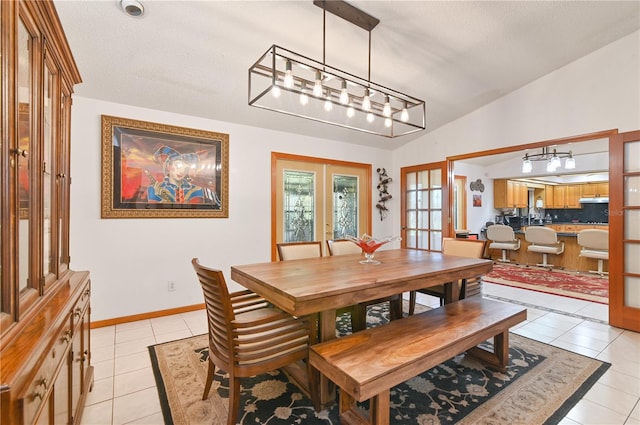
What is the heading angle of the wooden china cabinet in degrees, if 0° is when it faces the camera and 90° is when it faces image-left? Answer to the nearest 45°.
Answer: approximately 270°

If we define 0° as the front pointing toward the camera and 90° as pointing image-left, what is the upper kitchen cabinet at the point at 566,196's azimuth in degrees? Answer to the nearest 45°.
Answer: approximately 0°

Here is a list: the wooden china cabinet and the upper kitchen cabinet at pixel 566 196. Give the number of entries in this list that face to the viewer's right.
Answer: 1

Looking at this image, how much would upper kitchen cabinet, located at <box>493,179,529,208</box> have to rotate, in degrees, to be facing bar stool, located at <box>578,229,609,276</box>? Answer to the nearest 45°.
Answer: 0° — it already faces it

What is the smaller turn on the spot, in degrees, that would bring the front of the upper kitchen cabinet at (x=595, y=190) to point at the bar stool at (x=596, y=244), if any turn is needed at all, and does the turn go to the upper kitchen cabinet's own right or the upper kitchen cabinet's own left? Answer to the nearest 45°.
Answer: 0° — it already faces it

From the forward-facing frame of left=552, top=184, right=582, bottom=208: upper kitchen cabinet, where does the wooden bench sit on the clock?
The wooden bench is roughly at 12 o'clock from the upper kitchen cabinet.

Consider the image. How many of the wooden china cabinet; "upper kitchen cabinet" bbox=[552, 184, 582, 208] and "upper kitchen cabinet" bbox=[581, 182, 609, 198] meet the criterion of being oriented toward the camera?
2

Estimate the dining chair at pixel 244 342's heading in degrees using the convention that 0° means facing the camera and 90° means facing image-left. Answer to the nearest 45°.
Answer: approximately 225°

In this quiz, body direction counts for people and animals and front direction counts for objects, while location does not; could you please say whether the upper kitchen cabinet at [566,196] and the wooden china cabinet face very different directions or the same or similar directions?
very different directions

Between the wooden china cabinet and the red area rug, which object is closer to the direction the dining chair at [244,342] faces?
the red area rug
